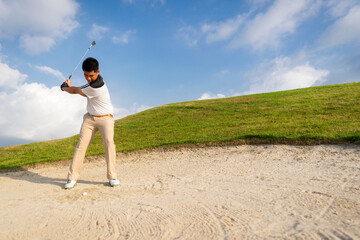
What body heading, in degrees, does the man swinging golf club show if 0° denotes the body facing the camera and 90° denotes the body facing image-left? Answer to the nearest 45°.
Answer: approximately 45°
